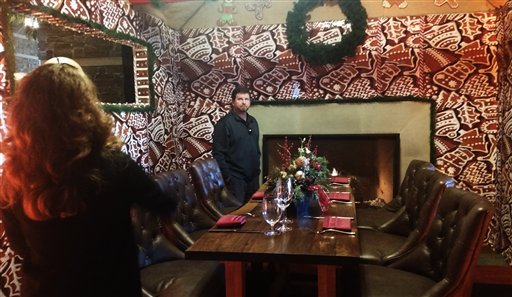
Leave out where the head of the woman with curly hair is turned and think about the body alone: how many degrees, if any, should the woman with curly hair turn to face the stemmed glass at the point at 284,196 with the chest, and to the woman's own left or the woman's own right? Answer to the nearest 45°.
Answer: approximately 45° to the woman's own right

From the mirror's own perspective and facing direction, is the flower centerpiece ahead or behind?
ahead

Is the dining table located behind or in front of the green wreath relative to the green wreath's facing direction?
in front

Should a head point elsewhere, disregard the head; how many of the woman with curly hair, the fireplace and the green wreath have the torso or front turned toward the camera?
2

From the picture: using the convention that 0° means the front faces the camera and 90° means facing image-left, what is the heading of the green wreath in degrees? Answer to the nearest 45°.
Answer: approximately 0°

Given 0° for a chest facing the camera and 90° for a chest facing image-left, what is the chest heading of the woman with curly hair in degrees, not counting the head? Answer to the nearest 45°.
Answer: approximately 180°

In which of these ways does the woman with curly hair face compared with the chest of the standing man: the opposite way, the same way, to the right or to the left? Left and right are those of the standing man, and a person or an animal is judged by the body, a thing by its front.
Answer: the opposite way

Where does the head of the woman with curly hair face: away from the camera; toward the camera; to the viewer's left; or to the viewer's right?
away from the camera

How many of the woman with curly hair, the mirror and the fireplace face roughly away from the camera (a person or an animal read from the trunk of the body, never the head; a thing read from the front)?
1

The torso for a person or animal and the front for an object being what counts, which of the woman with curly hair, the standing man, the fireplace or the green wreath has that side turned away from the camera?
the woman with curly hair
